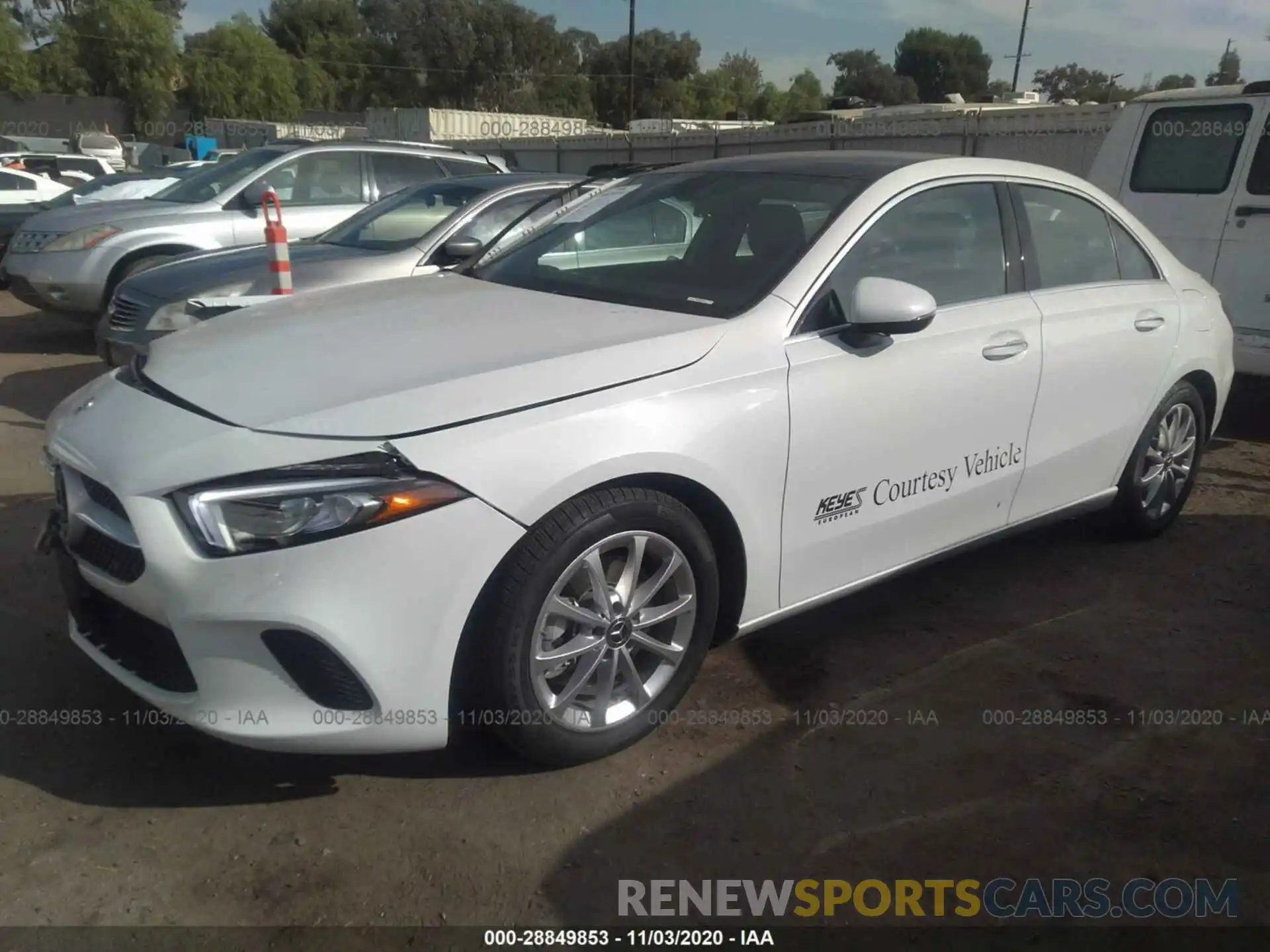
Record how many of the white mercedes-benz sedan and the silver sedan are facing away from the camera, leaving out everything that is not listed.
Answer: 0

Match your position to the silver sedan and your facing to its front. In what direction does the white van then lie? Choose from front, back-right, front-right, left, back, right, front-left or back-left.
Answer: back-left

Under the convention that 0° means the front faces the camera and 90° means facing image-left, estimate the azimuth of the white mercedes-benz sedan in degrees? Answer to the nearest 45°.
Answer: approximately 45°

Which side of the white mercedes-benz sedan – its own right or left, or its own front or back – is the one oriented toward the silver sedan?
right

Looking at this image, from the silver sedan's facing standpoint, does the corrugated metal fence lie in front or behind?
behind

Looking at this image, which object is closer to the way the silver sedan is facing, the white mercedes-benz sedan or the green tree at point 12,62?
the white mercedes-benz sedan

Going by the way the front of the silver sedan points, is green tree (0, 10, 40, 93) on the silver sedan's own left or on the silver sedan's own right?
on the silver sedan's own right

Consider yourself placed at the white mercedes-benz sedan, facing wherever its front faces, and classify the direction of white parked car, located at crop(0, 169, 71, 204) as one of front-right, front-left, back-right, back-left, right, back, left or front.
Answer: right

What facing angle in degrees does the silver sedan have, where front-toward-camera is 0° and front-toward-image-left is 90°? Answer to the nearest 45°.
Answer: approximately 45°
